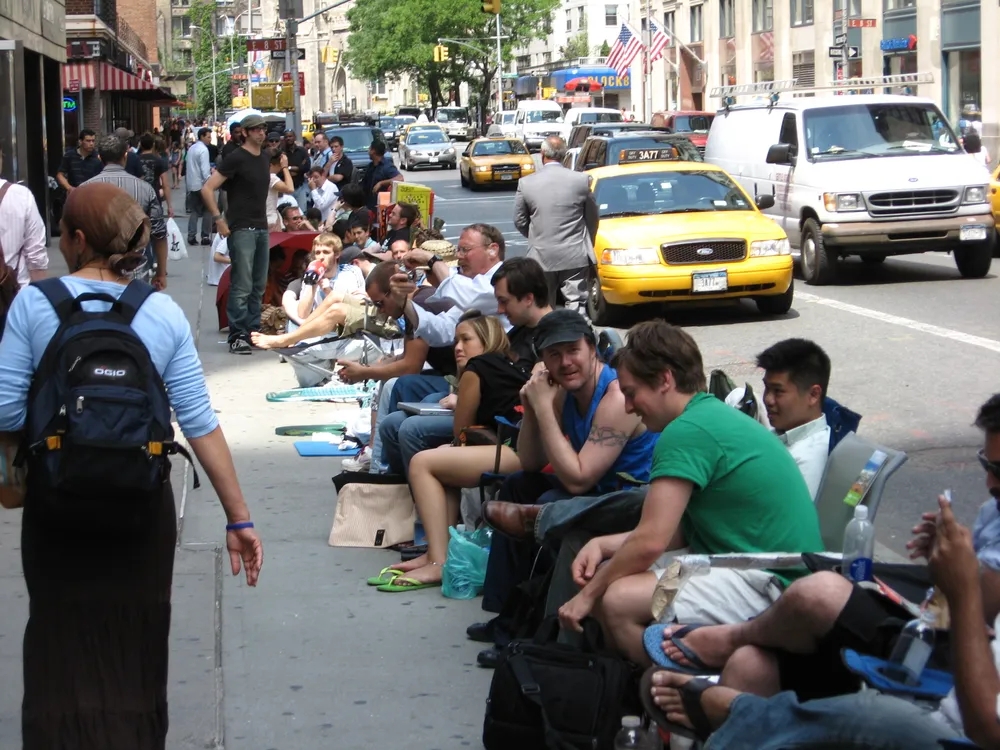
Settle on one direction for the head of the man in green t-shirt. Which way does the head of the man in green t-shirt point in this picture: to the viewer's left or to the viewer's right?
to the viewer's left

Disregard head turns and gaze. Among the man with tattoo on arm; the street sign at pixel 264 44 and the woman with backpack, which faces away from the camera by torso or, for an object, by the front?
the woman with backpack

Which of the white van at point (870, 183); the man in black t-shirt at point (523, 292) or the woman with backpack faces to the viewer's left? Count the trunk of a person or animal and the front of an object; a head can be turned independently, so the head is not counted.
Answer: the man in black t-shirt

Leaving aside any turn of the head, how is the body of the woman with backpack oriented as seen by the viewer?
away from the camera

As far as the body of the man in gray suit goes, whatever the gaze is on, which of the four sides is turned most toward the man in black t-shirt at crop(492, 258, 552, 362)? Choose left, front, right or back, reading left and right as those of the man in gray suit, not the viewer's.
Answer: back

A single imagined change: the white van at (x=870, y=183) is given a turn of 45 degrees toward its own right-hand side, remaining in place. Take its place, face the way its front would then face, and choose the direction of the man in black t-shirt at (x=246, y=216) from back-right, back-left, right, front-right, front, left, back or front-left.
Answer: front-right

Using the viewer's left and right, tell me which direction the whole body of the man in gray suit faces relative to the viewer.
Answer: facing away from the viewer

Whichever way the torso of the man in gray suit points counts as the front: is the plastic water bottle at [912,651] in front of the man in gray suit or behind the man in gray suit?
behind

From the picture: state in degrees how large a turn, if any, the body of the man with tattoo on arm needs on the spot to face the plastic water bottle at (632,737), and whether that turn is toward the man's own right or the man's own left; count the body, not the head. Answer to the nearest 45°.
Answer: approximately 45° to the man's own left

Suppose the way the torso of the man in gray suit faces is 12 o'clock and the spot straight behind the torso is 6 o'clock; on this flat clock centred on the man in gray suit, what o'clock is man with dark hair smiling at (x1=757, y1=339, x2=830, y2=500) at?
The man with dark hair smiling is roughly at 6 o'clock from the man in gray suit.

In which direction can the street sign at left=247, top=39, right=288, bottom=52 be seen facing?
toward the camera

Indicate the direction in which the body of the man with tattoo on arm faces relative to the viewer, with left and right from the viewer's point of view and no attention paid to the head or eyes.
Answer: facing the viewer and to the left of the viewer

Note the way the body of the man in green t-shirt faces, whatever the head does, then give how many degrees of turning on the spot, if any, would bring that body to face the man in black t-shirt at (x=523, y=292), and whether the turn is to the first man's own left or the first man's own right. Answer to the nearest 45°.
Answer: approximately 90° to the first man's own right

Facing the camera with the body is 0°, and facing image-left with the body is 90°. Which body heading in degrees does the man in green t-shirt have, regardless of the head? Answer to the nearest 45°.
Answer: approximately 90°

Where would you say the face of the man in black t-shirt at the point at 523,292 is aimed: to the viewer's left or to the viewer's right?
to the viewer's left

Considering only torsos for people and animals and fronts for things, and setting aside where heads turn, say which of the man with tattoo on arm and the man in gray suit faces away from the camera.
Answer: the man in gray suit

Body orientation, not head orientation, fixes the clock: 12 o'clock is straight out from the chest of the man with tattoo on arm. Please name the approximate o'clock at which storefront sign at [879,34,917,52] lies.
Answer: The storefront sign is roughly at 5 o'clock from the man with tattoo on arm.

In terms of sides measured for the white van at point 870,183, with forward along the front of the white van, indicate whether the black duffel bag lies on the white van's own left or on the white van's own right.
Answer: on the white van's own right

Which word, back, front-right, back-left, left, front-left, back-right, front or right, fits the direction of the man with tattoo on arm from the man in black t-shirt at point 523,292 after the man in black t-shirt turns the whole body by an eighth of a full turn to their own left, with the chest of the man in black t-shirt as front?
front-left
